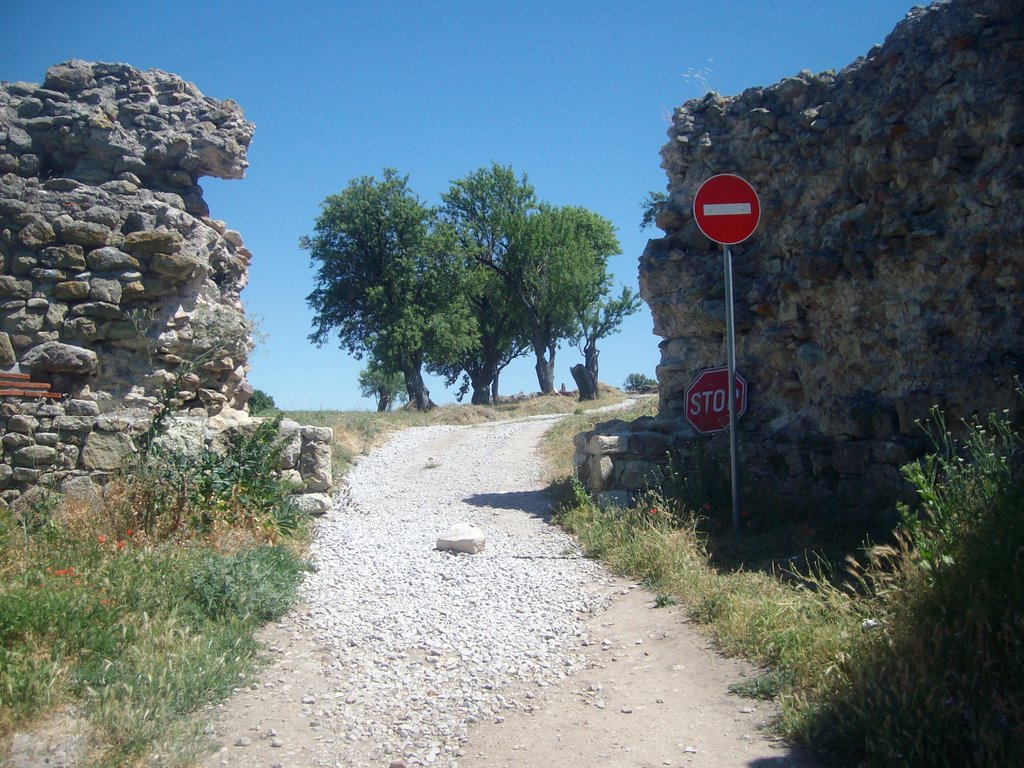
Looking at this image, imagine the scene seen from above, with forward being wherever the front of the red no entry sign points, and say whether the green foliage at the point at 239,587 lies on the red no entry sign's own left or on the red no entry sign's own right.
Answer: on the red no entry sign's own right

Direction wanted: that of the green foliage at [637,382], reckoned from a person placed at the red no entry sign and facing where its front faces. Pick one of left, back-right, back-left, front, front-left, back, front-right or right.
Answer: back

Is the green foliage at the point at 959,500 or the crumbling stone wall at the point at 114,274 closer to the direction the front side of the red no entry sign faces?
the green foliage

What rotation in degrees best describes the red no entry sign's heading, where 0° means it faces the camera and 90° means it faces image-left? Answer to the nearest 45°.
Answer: approximately 0°

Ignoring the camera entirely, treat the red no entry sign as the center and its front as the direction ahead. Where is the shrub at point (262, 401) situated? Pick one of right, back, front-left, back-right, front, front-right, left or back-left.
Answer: back-right

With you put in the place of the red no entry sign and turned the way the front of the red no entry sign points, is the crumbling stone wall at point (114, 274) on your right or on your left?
on your right

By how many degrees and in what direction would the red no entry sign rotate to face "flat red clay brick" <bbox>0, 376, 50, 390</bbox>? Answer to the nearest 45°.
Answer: approximately 90° to its right

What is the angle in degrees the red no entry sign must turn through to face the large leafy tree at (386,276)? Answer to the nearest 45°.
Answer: approximately 135° to its right

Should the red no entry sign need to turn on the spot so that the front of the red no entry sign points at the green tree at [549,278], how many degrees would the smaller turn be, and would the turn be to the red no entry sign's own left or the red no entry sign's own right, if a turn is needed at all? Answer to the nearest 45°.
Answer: approximately 180°

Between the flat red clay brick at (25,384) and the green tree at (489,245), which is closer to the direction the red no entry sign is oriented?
the flat red clay brick

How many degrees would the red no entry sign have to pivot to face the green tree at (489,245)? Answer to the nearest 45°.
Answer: approximately 180°
